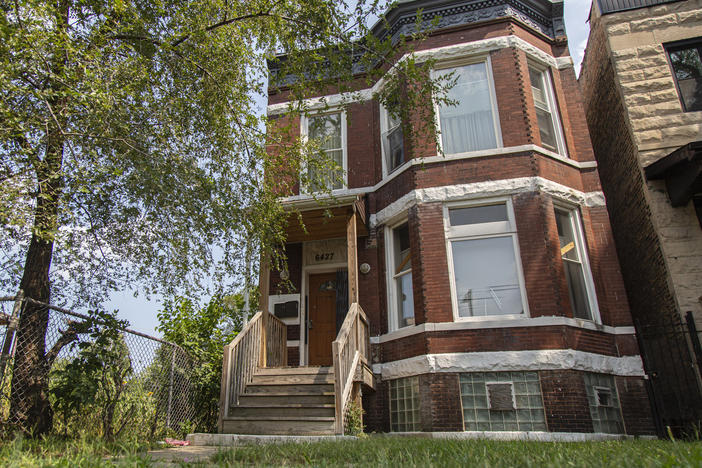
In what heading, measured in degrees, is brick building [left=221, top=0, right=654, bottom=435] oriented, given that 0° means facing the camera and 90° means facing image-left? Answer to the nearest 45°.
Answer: approximately 0°

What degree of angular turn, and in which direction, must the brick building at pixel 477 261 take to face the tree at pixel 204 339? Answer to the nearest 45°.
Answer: approximately 90° to its right

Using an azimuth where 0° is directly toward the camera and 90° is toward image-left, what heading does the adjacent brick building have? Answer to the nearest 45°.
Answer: approximately 0°

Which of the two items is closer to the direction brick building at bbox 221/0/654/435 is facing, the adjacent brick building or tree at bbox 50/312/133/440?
the tree

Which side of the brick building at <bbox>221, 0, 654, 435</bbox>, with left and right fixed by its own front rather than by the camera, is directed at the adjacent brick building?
left

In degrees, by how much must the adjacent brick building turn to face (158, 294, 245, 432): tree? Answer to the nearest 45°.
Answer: approximately 90° to its right

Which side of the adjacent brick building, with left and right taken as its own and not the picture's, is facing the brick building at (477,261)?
right
